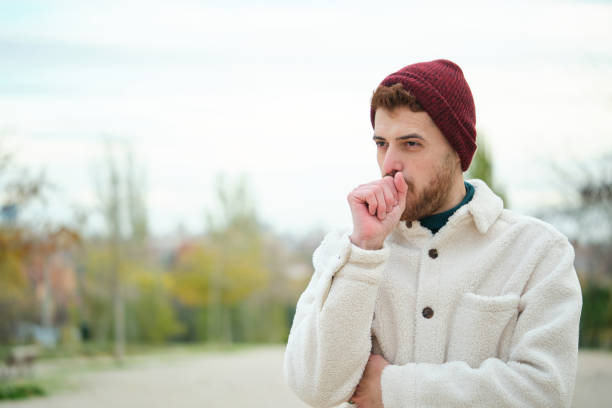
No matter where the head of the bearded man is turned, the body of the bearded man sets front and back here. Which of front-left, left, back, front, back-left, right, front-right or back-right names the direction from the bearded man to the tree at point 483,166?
back-right

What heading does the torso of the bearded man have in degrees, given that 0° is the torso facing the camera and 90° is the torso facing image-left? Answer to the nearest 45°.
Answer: approximately 45°

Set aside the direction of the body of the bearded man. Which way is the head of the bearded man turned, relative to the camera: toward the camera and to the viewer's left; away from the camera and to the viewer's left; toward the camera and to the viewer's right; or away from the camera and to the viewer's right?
toward the camera and to the viewer's left
